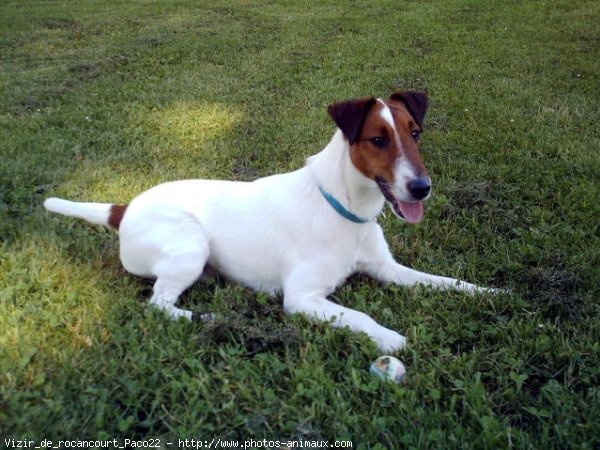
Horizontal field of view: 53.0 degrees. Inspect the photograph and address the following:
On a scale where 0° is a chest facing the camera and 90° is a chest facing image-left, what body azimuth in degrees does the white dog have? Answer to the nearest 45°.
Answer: approximately 315°

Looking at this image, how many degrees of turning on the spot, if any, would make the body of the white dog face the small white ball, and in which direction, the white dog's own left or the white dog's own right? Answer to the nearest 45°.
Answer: approximately 45° to the white dog's own right
